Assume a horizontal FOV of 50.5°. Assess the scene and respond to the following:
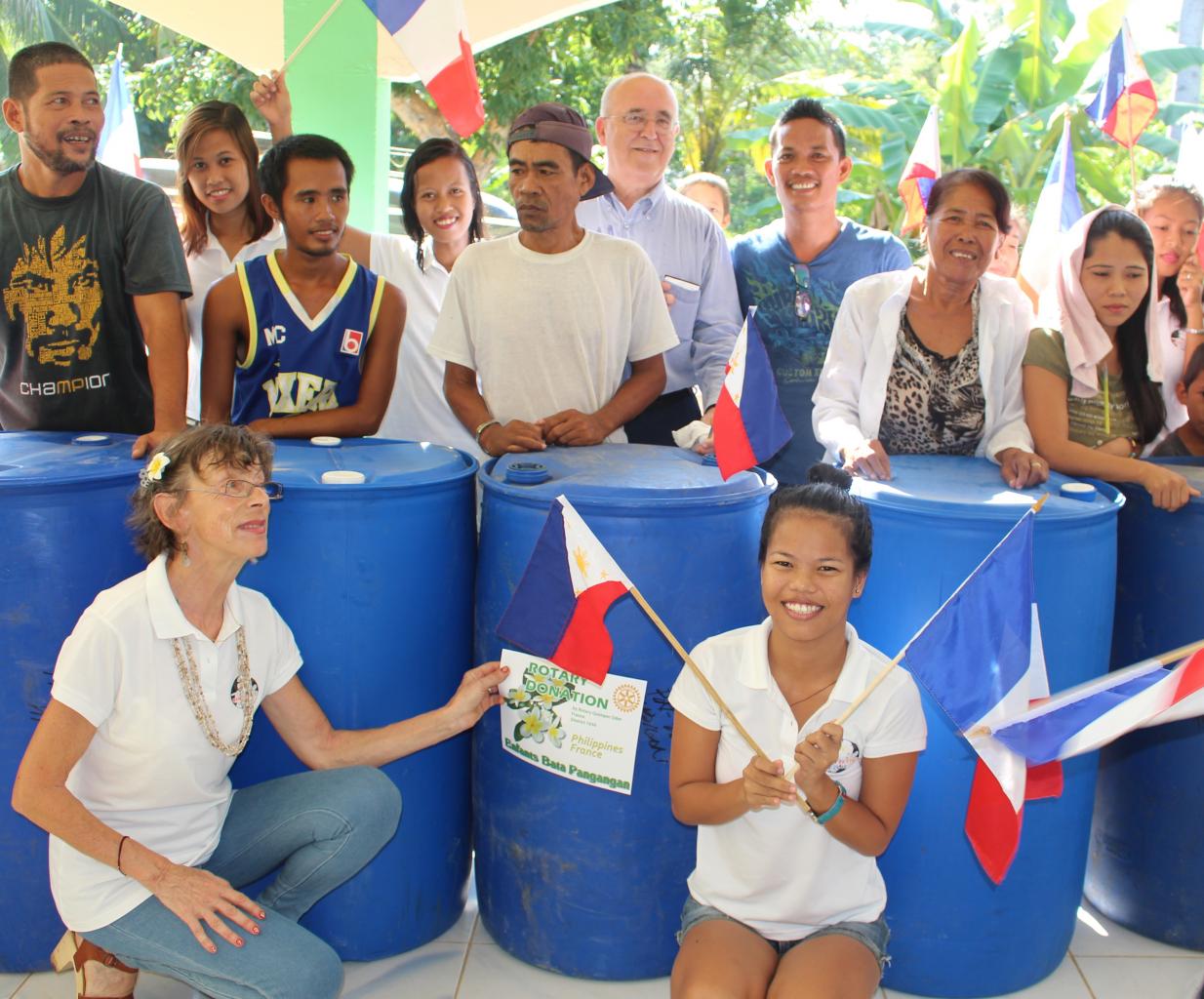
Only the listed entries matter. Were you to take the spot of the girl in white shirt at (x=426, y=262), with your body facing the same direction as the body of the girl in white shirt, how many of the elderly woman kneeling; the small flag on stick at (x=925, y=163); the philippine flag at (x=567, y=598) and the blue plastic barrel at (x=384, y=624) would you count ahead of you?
3

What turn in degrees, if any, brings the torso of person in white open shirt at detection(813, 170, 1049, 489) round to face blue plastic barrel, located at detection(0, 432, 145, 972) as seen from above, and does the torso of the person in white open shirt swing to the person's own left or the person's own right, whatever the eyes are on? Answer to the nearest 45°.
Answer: approximately 45° to the person's own right

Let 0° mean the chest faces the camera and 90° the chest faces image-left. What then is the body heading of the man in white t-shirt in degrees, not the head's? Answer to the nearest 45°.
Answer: approximately 0°

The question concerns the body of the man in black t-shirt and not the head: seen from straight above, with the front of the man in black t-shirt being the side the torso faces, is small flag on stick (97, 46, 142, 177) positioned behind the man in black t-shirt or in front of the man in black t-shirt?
behind

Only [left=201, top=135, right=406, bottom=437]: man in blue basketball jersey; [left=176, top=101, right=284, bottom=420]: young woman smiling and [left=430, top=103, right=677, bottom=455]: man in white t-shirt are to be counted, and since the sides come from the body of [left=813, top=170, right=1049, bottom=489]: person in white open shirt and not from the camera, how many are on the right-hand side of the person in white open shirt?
3

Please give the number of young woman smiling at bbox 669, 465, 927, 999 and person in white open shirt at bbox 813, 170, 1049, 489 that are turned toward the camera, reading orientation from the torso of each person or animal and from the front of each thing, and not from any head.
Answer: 2

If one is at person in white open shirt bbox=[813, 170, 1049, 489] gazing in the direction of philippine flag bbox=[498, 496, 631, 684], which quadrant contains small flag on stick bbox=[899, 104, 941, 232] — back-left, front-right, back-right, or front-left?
back-right

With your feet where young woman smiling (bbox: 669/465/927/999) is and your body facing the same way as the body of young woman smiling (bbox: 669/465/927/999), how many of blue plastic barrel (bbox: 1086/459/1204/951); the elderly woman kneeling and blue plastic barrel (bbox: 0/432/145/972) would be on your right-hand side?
2
